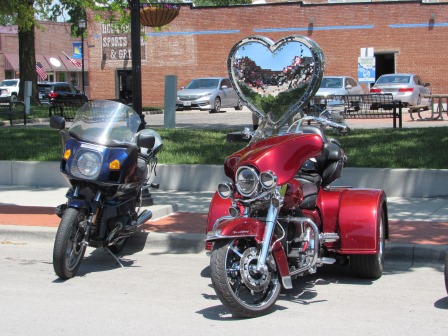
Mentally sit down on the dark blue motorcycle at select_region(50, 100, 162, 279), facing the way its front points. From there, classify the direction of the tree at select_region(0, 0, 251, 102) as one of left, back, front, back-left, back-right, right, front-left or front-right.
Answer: back-right

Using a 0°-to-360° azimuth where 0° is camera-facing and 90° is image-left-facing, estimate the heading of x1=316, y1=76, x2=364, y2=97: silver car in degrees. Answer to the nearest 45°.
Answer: approximately 45°

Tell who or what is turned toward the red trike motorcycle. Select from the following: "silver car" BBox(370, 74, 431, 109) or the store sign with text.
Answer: the store sign with text

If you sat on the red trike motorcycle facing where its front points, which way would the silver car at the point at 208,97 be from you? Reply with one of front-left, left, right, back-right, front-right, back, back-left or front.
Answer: back-right

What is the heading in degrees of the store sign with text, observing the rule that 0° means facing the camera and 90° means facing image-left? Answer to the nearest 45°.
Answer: approximately 0°

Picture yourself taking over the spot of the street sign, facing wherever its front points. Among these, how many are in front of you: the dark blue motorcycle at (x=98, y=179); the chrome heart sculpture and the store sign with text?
2

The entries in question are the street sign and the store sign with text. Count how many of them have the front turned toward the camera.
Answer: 2

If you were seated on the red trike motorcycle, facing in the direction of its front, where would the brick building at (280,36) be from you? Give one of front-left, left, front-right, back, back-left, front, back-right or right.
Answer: back-right

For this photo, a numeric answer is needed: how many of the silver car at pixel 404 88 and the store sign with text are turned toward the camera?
1

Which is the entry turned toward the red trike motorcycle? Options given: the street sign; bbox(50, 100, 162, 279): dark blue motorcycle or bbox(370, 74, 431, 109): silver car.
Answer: the street sign

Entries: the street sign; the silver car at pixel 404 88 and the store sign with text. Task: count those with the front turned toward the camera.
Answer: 2

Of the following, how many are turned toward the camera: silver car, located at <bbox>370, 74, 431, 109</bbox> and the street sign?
1

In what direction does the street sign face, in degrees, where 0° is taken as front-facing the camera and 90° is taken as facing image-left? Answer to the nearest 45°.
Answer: approximately 0°
